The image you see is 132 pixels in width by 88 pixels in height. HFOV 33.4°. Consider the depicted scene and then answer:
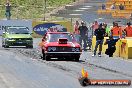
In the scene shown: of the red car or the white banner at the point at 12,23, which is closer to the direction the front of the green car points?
the red car

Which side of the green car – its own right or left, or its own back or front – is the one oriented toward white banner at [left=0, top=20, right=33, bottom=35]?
back

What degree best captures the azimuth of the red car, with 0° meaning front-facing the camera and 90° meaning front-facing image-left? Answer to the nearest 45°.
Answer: approximately 0°

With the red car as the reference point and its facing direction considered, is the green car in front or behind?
behind

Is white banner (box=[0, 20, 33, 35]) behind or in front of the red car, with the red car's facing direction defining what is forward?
behind

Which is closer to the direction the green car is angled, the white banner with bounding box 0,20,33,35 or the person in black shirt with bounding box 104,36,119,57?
the person in black shirt
